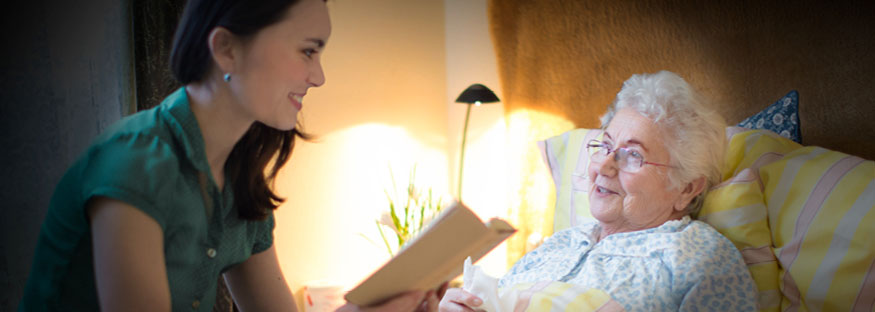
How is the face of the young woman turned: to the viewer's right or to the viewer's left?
to the viewer's right

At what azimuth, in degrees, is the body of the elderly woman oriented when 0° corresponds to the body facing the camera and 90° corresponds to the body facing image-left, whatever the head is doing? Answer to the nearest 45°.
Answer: approximately 45°

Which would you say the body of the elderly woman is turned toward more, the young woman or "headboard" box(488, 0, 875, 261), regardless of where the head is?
the young woman

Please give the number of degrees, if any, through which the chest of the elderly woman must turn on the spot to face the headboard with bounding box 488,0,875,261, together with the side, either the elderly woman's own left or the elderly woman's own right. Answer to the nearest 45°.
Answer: approximately 135° to the elderly woman's own right

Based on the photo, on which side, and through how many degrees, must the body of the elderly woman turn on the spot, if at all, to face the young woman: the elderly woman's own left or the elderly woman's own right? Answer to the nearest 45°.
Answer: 0° — they already face them
